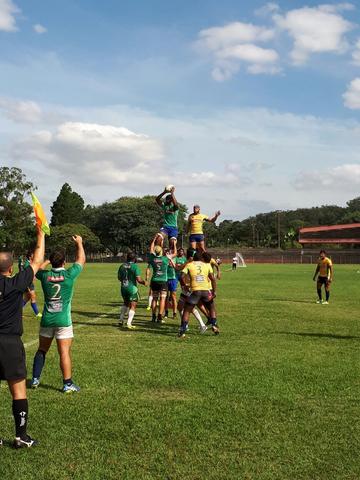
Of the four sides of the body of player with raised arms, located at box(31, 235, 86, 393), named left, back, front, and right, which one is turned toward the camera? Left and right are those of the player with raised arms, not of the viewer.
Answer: back

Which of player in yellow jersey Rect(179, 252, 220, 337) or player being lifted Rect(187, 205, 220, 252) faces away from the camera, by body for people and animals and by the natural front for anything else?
the player in yellow jersey

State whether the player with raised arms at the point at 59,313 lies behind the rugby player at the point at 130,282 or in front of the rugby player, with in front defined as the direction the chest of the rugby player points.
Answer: behind

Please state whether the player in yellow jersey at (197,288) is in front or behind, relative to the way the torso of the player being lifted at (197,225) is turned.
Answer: in front

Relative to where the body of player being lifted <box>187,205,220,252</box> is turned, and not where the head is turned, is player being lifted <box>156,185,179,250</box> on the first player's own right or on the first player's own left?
on the first player's own right

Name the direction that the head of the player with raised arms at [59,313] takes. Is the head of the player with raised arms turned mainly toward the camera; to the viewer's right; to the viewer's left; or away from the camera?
away from the camera

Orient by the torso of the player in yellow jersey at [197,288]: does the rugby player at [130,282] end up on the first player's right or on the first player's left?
on the first player's left

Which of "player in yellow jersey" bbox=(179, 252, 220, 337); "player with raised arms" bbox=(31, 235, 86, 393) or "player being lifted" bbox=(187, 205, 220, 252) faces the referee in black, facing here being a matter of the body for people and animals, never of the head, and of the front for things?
the player being lifted

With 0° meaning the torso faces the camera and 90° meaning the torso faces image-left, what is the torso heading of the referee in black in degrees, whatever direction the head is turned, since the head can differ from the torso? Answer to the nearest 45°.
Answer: approximately 180°

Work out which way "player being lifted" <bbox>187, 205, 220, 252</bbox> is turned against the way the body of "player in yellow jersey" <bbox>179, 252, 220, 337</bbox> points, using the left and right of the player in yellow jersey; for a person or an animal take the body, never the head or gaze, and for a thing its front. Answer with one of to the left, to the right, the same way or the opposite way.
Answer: the opposite way

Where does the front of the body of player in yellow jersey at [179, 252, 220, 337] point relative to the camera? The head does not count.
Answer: away from the camera

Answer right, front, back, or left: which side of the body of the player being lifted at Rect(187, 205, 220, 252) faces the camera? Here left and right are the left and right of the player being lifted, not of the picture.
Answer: front

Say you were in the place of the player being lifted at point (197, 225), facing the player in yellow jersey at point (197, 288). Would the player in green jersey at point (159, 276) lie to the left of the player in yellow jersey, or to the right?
right

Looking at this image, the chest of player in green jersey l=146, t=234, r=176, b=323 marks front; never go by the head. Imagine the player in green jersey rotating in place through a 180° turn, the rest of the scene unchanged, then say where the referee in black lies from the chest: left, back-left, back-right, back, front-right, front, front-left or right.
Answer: front

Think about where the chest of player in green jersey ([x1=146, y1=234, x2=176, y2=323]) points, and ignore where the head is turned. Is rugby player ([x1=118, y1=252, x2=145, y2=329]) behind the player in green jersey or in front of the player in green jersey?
behind

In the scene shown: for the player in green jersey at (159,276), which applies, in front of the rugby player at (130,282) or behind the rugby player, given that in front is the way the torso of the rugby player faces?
in front
